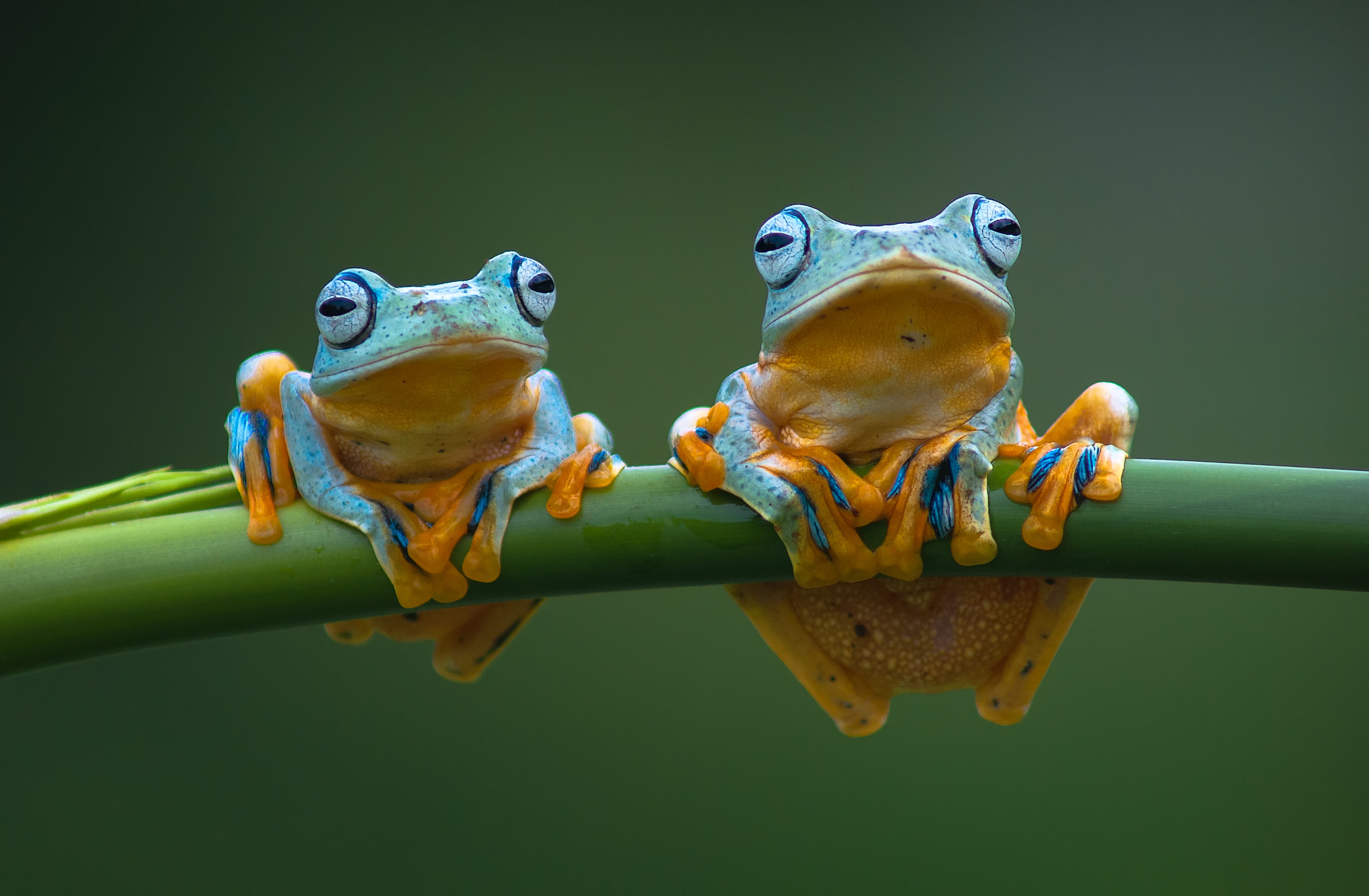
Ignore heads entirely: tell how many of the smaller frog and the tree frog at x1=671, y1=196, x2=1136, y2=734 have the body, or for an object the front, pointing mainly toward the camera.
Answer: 2

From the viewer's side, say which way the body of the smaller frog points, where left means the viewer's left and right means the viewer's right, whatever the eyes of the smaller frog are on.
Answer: facing the viewer

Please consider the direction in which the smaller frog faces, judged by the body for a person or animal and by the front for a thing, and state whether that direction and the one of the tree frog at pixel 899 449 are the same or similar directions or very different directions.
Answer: same or similar directions

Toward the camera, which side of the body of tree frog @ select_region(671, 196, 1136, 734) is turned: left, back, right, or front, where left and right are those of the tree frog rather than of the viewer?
front
